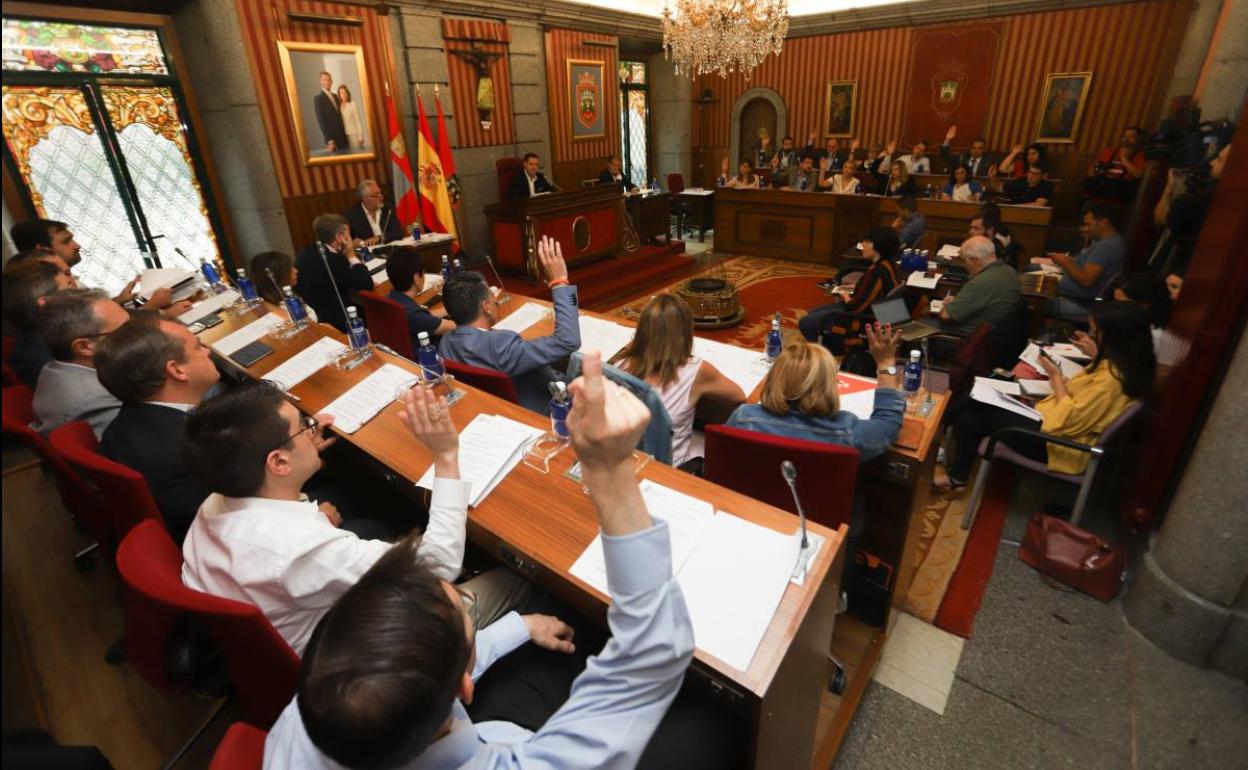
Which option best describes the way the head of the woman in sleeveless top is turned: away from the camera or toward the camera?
away from the camera

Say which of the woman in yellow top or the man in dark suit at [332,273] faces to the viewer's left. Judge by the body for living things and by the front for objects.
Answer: the woman in yellow top

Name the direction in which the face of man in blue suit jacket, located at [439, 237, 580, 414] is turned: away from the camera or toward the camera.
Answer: away from the camera

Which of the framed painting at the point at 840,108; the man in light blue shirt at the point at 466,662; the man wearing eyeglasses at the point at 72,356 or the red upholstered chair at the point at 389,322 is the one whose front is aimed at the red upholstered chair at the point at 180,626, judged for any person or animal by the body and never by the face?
the framed painting

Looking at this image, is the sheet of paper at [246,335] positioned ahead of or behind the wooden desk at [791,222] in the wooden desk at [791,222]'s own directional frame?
ahead

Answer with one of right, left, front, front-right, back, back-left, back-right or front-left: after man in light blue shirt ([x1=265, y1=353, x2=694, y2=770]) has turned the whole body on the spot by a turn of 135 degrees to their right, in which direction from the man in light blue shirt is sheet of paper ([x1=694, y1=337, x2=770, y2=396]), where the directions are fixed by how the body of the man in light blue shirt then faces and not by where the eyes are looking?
back-left

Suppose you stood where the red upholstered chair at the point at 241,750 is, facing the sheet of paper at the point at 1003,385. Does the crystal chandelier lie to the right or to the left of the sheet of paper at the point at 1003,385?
left

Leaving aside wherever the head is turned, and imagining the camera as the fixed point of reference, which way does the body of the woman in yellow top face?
to the viewer's left

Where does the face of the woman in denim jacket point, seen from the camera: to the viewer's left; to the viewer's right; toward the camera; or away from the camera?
away from the camera

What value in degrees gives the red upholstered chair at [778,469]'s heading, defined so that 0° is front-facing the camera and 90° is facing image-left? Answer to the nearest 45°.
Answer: approximately 225°

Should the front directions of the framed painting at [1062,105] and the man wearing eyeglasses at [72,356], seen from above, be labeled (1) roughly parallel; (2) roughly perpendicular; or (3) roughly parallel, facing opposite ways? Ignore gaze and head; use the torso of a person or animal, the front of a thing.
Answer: roughly perpendicular

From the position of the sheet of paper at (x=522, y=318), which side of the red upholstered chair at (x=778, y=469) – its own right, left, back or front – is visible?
left

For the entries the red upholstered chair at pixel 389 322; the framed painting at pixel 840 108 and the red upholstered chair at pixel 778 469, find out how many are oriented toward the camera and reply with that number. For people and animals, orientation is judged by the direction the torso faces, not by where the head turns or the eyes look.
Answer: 1

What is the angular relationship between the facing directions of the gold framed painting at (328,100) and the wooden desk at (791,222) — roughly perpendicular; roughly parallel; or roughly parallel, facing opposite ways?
roughly perpendicular

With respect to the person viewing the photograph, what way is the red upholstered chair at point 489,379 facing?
facing away from the viewer and to the right of the viewer

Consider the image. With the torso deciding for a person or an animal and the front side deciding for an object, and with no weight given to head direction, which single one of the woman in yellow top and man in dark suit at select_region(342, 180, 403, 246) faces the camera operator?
the man in dark suit

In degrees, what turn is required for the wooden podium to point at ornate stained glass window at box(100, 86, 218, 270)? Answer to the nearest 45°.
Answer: approximately 135° to its right

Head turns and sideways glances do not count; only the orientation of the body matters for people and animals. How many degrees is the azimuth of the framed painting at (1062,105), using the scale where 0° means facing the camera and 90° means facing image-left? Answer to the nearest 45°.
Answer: approximately 45°
